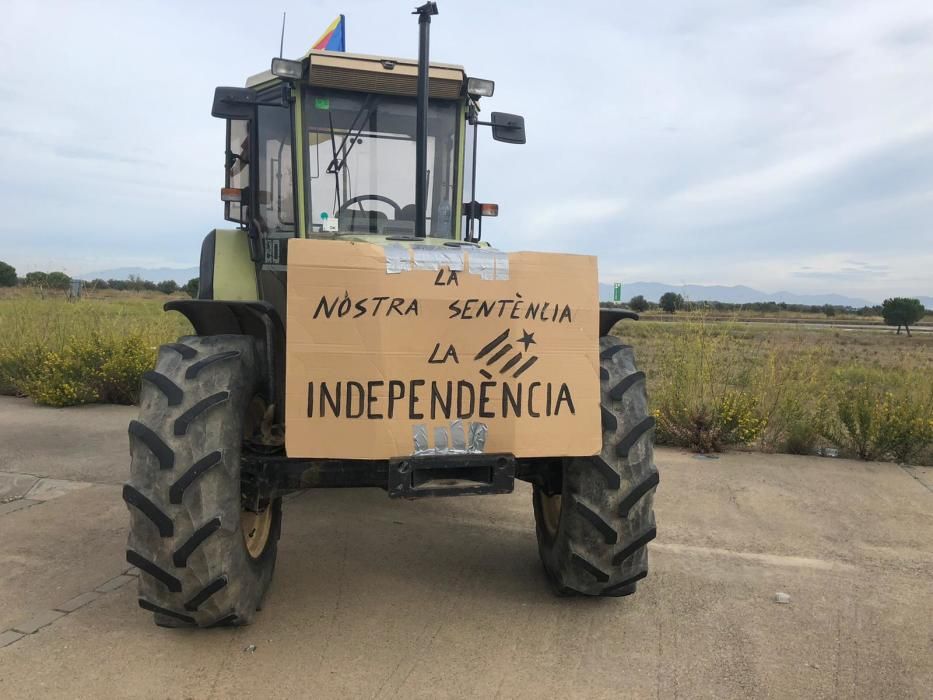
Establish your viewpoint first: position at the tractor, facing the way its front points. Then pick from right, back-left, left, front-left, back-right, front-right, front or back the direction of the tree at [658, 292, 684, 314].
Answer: back-left

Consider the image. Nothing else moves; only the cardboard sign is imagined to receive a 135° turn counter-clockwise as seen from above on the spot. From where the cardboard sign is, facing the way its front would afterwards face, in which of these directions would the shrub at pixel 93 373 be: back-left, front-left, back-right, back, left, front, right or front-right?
left

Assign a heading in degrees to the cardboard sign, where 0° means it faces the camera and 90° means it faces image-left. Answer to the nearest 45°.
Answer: approximately 0°

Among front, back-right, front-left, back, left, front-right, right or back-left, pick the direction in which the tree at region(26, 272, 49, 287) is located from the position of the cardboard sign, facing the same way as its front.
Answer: back-right

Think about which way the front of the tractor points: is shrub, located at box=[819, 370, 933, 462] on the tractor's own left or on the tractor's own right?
on the tractor's own left

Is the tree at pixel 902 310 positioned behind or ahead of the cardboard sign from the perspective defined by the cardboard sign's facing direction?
behind

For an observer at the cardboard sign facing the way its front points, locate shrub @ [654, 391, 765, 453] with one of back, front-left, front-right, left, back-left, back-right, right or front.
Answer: back-left

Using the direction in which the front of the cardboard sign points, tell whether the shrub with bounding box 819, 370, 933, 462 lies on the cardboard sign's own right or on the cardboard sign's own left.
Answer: on the cardboard sign's own left
